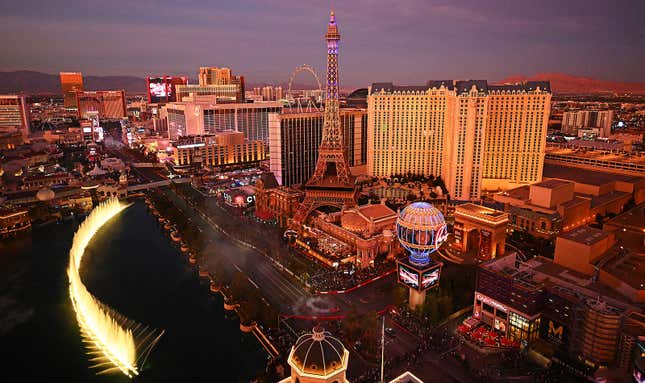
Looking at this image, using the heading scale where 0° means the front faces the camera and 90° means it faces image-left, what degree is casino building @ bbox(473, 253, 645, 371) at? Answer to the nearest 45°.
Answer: approximately 45°
